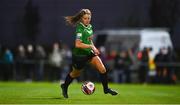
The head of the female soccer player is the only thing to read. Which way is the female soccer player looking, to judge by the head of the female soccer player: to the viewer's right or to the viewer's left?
to the viewer's right

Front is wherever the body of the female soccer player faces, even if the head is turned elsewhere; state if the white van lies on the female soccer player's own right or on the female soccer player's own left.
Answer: on the female soccer player's own left

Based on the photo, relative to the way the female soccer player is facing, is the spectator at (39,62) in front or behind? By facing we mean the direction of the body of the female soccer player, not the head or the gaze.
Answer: behind

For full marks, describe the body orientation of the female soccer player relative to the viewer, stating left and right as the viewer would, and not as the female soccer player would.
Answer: facing the viewer and to the right of the viewer
